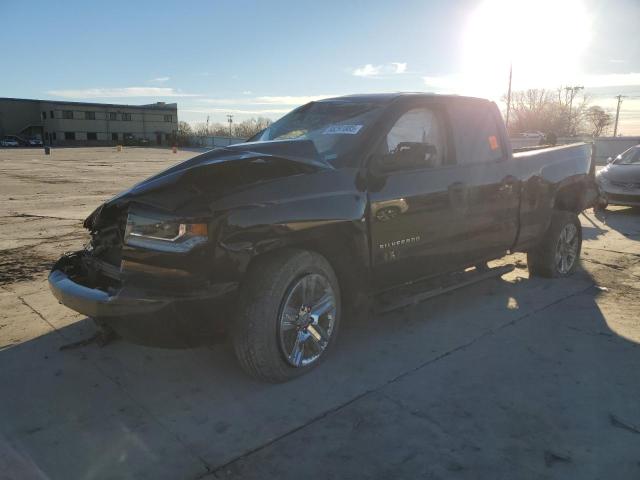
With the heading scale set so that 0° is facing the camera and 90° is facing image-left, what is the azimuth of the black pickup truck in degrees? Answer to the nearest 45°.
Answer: approximately 45°

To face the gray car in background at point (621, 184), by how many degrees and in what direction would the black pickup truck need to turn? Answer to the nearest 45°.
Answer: approximately 180°
